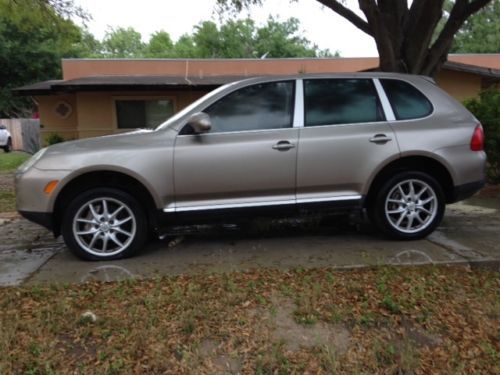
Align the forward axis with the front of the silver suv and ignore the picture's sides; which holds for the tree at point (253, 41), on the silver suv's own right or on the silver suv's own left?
on the silver suv's own right

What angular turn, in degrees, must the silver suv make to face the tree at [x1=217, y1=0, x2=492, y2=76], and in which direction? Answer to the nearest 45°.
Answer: approximately 135° to its right

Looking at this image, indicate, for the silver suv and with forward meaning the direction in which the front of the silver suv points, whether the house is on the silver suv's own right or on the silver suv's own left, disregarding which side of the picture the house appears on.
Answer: on the silver suv's own right

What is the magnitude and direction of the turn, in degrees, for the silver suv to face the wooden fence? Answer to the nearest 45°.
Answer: approximately 45° to its right

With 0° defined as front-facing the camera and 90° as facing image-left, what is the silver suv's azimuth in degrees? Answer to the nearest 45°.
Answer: approximately 90°

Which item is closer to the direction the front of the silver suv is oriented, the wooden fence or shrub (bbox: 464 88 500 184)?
the wooden fence

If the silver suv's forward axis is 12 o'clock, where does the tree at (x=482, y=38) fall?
The tree is roughly at 4 o'clock from the silver suv.

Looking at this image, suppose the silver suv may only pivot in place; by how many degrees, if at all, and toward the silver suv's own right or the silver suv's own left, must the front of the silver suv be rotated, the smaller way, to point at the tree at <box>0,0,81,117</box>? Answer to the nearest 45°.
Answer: approximately 45° to the silver suv's own right
